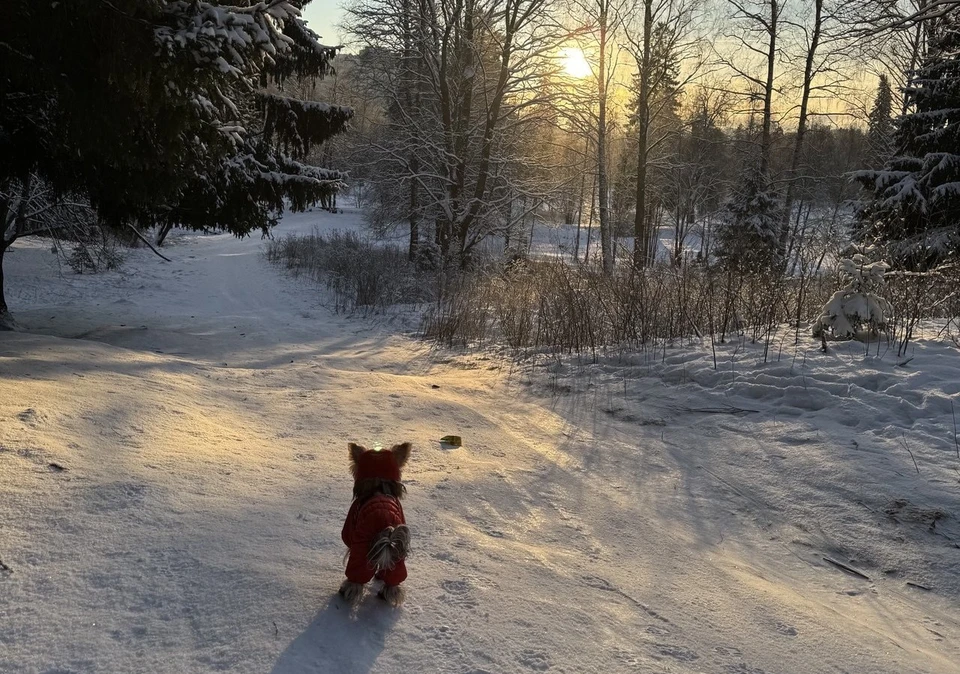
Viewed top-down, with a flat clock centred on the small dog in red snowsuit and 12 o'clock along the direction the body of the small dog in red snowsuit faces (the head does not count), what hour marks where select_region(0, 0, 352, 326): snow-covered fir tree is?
The snow-covered fir tree is roughly at 11 o'clock from the small dog in red snowsuit.

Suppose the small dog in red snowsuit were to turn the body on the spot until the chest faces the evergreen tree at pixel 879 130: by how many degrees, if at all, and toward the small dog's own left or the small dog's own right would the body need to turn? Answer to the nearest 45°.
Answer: approximately 45° to the small dog's own right

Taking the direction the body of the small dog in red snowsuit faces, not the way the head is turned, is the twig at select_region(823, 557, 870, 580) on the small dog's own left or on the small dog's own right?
on the small dog's own right

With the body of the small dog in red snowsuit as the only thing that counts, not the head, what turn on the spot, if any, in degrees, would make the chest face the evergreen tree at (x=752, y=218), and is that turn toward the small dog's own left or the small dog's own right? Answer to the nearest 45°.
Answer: approximately 45° to the small dog's own right

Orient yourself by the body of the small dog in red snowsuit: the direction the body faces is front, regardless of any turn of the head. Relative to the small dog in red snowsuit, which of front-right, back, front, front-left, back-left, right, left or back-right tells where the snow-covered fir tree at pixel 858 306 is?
front-right

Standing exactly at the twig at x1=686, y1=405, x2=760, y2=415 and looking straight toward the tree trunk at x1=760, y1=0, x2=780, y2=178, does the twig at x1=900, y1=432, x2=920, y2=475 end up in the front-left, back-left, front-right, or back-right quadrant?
back-right

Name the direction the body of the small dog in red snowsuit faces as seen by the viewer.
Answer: away from the camera
